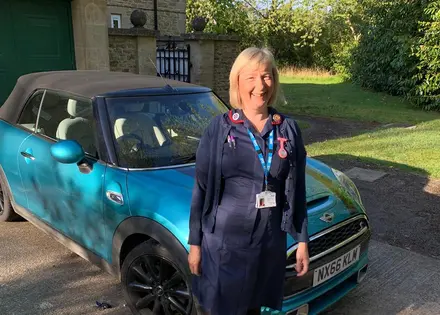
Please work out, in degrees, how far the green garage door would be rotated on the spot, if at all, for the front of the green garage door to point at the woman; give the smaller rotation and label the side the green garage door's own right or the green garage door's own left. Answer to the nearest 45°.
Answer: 0° — it already faces them

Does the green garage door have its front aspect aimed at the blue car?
yes

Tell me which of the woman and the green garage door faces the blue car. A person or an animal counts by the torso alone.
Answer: the green garage door

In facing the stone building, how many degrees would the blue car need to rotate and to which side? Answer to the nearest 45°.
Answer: approximately 135° to its left

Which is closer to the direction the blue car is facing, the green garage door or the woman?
the woman

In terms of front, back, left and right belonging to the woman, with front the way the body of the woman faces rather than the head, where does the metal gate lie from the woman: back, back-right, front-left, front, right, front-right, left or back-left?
back

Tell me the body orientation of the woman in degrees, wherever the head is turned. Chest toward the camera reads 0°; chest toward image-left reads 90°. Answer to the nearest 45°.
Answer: approximately 0°

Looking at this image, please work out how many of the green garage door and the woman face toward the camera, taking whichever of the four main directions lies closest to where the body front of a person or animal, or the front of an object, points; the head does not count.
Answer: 2

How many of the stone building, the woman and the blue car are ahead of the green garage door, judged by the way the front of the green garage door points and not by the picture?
2

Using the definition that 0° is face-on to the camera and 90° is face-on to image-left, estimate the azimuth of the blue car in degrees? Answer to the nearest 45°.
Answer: approximately 315°

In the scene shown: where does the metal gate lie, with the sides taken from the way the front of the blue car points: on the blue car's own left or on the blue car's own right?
on the blue car's own left

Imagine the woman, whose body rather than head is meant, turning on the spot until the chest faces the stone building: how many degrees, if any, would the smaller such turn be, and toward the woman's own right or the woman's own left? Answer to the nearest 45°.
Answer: approximately 180°
